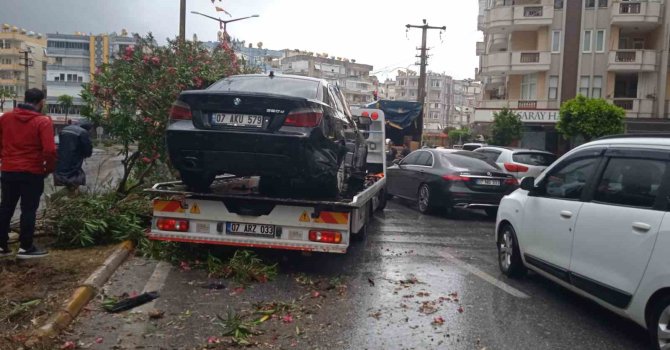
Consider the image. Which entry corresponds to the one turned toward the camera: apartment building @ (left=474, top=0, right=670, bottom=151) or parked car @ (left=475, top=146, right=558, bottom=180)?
the apartment building

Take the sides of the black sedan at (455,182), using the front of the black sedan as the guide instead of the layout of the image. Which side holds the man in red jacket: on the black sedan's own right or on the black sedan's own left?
on the black sedan's own left

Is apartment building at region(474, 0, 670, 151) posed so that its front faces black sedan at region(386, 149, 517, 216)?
yes

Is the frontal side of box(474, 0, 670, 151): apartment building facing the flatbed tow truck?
yes

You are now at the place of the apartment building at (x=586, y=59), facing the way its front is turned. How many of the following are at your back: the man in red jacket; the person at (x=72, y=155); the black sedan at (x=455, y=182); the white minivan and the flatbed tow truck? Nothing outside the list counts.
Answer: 0

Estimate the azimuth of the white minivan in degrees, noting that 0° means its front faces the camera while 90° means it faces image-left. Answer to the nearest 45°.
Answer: approximately 135°

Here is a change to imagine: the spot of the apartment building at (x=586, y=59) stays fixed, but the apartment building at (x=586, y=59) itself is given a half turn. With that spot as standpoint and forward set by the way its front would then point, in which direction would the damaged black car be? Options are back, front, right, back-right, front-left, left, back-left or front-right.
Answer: back

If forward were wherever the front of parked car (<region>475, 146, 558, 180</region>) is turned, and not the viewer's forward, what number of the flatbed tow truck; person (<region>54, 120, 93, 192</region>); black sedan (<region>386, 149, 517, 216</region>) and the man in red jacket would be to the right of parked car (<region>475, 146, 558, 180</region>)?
0

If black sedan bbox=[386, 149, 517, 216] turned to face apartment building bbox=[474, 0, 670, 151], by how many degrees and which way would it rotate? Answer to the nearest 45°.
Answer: approximately 45° to its right

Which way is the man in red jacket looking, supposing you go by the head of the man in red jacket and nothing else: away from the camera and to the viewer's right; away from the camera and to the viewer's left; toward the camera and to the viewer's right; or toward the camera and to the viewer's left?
away from the camera and to the viewer's right

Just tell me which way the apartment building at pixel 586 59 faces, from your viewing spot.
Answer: facing the viewer

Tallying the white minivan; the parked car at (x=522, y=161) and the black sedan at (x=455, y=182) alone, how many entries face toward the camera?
0

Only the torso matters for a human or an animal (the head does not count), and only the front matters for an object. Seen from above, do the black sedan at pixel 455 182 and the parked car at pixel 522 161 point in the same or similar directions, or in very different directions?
same or similar directions

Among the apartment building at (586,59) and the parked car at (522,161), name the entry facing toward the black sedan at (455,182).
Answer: the apartment building

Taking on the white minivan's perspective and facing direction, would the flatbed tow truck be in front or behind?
in front

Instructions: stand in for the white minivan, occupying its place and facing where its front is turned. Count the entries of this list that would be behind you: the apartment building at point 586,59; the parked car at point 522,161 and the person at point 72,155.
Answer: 0

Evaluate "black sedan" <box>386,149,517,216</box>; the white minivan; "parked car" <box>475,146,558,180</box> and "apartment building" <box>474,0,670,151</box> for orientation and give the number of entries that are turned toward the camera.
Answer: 1

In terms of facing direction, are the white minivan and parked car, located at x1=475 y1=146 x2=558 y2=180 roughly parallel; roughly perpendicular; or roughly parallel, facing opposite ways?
roughly parallel
